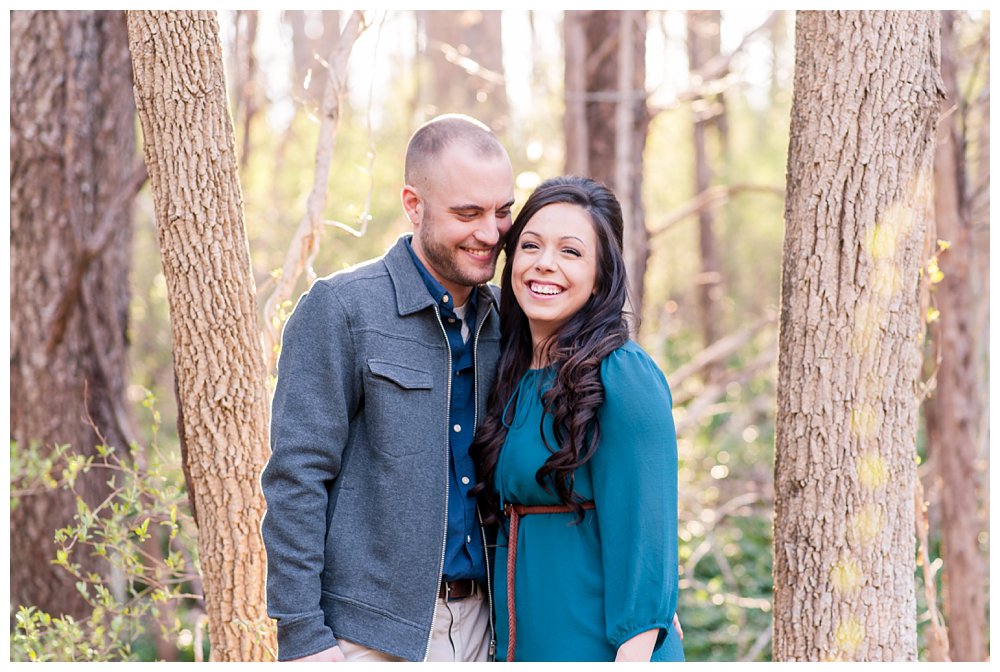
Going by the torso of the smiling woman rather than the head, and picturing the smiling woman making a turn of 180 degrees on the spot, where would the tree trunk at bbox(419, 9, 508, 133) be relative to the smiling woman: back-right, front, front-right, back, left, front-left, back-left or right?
front-left

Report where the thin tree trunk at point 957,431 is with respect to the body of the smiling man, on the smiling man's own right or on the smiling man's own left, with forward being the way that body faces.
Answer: on the smiling man's own left

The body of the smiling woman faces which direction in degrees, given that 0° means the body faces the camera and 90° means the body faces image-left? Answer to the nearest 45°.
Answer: approximately 45°

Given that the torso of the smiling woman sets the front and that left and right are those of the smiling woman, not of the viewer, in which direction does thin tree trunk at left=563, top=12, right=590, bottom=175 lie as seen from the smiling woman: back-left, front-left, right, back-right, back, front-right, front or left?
back-right

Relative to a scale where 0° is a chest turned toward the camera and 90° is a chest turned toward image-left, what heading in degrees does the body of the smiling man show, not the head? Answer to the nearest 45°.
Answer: approximately 315°

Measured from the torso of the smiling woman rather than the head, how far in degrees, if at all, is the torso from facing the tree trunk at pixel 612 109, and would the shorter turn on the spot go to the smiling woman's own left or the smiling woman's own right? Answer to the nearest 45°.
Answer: approximately 135° to the smiling woman's own right
